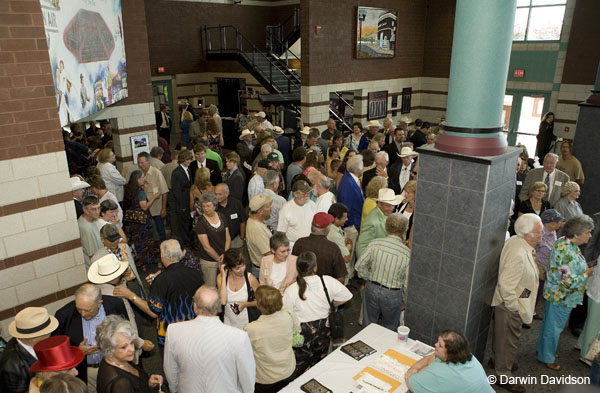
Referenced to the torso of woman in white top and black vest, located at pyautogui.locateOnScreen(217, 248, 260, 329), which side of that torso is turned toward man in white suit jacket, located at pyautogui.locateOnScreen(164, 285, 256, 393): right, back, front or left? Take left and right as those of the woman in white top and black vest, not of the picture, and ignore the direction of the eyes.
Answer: front

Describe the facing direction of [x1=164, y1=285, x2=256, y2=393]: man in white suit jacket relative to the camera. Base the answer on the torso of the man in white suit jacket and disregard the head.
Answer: away from the camera

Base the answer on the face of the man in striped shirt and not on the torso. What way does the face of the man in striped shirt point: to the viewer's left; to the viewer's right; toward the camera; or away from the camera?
away from the camera

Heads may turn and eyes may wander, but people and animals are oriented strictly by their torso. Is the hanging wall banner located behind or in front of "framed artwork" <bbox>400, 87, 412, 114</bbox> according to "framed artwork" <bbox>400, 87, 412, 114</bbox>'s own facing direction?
in front

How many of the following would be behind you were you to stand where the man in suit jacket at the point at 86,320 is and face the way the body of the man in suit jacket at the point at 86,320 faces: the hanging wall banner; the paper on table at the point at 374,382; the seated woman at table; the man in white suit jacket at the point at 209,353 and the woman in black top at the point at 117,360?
1

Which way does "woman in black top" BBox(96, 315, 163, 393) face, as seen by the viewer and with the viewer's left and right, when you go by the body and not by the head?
facing the viewer and to the right of the viewer

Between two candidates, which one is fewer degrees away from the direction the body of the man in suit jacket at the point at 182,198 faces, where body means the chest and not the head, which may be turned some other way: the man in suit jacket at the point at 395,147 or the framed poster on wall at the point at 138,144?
the man in suit jacket

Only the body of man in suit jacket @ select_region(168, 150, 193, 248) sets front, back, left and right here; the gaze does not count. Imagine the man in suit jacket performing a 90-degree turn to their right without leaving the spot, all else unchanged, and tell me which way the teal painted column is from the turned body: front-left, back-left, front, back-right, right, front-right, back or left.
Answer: left

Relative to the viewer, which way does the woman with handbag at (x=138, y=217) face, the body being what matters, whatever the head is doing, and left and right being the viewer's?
facing to the right of the viewer

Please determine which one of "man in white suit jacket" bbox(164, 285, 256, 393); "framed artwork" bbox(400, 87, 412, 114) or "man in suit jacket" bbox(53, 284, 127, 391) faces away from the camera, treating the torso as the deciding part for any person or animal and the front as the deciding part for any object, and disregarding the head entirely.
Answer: the man in white suit jacket
